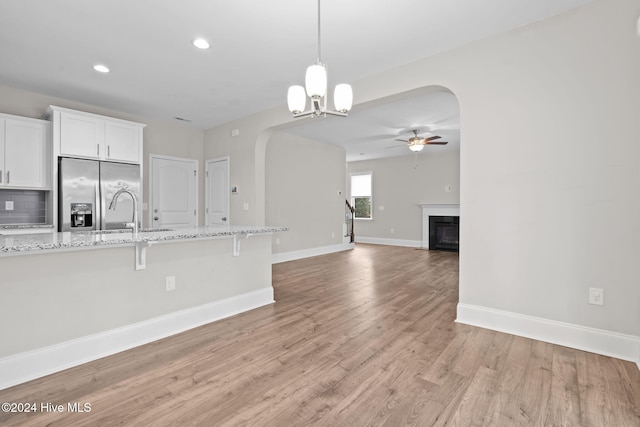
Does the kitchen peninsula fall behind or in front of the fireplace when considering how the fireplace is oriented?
in front

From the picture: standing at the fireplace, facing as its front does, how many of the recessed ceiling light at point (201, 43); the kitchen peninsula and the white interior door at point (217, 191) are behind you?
0

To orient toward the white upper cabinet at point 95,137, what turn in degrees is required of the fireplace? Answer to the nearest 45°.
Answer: approximately 45° to its right

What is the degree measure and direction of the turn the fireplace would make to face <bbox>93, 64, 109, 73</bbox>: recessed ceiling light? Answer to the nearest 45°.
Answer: approximately 45° to its right

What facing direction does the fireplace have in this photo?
toward the camera

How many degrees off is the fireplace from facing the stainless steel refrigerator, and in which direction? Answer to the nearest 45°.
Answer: approximately 45° to its right

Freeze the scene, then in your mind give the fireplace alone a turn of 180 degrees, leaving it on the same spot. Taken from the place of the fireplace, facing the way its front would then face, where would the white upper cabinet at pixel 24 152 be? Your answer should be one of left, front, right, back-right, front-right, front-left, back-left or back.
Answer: back-left

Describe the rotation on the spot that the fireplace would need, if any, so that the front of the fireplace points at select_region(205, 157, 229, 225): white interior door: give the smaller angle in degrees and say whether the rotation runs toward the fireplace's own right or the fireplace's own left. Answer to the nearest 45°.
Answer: approximately 45° to the fireplace's own right

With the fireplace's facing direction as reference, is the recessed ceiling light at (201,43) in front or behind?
in front

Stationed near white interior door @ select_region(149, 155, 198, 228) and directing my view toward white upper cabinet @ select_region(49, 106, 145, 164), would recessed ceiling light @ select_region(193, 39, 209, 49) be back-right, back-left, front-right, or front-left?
front-left

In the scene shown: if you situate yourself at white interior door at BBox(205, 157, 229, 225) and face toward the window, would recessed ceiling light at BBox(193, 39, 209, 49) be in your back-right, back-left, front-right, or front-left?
back-right

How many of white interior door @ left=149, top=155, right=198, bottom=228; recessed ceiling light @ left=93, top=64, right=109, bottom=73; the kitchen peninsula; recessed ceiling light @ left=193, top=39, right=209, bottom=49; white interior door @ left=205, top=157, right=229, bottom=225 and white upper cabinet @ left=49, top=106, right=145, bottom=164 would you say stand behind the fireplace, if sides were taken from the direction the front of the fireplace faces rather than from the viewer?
0
